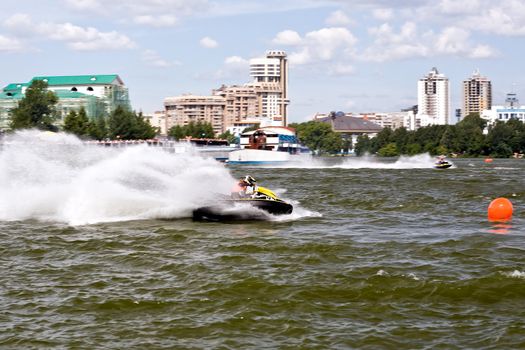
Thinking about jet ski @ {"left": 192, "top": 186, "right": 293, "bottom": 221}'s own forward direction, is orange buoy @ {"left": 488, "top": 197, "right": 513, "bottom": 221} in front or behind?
in front

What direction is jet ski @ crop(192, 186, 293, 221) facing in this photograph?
to the viewer's right
